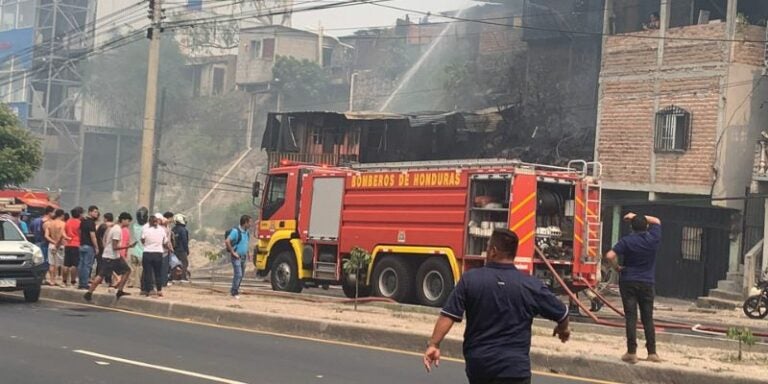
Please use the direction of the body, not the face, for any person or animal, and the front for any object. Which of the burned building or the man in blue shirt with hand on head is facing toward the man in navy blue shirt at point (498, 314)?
the burned building

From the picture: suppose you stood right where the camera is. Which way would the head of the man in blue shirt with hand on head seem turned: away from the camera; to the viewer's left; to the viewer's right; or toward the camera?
away from the camera

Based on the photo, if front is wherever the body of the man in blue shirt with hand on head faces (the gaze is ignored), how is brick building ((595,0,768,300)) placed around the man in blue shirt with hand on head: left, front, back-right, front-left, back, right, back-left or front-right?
front

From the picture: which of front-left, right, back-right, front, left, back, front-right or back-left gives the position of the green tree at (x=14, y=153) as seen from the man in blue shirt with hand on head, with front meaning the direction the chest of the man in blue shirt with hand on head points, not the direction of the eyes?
front-left

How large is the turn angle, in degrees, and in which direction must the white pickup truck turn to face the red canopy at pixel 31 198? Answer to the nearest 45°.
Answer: approximately 135° to its left

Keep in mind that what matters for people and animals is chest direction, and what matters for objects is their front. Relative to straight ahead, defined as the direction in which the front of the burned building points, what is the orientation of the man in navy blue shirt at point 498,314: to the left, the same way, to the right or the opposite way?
the opposite way

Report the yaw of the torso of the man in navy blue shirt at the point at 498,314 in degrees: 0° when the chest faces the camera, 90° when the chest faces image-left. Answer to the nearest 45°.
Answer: approximately 180°

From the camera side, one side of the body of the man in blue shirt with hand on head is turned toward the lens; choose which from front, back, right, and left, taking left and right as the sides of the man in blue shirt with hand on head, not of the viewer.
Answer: back

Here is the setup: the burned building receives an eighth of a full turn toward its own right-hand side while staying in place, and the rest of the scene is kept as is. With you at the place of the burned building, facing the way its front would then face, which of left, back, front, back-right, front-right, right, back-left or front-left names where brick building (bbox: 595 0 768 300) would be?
left

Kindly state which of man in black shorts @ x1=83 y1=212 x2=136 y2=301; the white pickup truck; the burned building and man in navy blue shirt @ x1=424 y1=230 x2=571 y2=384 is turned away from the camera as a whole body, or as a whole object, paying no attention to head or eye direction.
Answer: the man in navy blue shirt
